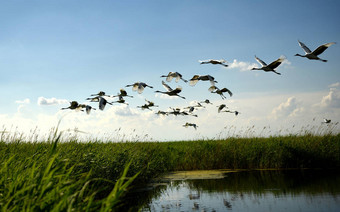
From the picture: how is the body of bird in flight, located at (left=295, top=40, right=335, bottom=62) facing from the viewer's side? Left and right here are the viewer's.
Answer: facing to the left of the viewer

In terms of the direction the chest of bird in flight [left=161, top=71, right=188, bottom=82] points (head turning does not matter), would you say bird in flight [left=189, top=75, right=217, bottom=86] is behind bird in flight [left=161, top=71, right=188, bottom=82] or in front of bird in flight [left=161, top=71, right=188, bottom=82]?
behind

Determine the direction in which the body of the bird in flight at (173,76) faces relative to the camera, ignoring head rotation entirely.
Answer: to the viewer's left

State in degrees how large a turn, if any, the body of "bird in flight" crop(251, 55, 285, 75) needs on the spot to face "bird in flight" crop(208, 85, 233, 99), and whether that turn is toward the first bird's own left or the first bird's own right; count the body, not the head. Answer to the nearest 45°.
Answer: approximately 45° to the first bird's own right

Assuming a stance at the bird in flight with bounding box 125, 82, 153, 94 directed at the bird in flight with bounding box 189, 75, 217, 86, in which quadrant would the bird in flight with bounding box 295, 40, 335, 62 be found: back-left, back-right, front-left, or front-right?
front-right

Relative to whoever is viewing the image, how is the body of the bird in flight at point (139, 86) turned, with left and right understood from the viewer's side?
facing to the left of the viewer

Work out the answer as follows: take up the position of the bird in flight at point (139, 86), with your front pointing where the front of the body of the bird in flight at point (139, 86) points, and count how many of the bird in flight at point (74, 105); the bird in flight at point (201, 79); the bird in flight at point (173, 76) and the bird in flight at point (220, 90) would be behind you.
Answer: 3

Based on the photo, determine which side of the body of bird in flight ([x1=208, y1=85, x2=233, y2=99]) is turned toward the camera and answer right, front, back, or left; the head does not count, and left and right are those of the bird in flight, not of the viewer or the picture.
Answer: left
